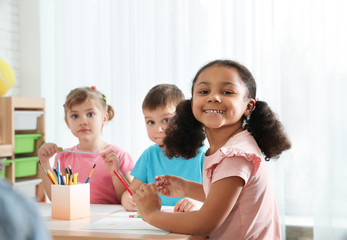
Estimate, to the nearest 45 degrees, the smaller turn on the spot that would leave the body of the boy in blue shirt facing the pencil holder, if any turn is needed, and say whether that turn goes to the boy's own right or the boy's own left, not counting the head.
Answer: approximately 45° to the boy's own right

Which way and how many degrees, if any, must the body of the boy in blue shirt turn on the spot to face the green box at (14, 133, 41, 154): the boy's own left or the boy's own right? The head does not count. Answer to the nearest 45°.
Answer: approximately 135° to the boy's own right

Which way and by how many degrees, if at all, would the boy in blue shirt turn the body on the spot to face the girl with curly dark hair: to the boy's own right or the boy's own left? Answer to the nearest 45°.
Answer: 0° — they already face them

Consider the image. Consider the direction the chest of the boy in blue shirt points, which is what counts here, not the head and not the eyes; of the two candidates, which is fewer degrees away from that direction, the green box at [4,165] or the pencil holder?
the pencil holder

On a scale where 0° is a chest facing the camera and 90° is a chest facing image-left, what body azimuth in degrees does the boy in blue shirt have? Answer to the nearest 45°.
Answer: approximately 0°

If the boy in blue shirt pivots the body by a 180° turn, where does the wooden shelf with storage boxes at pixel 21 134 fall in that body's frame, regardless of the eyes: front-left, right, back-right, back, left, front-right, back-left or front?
front-left

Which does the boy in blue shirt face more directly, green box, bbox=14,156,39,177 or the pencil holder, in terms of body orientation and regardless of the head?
the pencil holder

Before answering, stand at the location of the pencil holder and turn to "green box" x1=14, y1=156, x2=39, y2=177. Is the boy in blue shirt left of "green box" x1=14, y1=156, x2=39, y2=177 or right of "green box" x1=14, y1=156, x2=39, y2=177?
right

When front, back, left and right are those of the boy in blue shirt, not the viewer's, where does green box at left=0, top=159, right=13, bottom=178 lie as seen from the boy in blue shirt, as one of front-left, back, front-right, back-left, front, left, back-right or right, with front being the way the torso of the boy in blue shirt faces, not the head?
back-right

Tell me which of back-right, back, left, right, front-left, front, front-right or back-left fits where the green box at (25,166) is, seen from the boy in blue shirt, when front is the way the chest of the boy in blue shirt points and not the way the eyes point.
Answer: back-right
